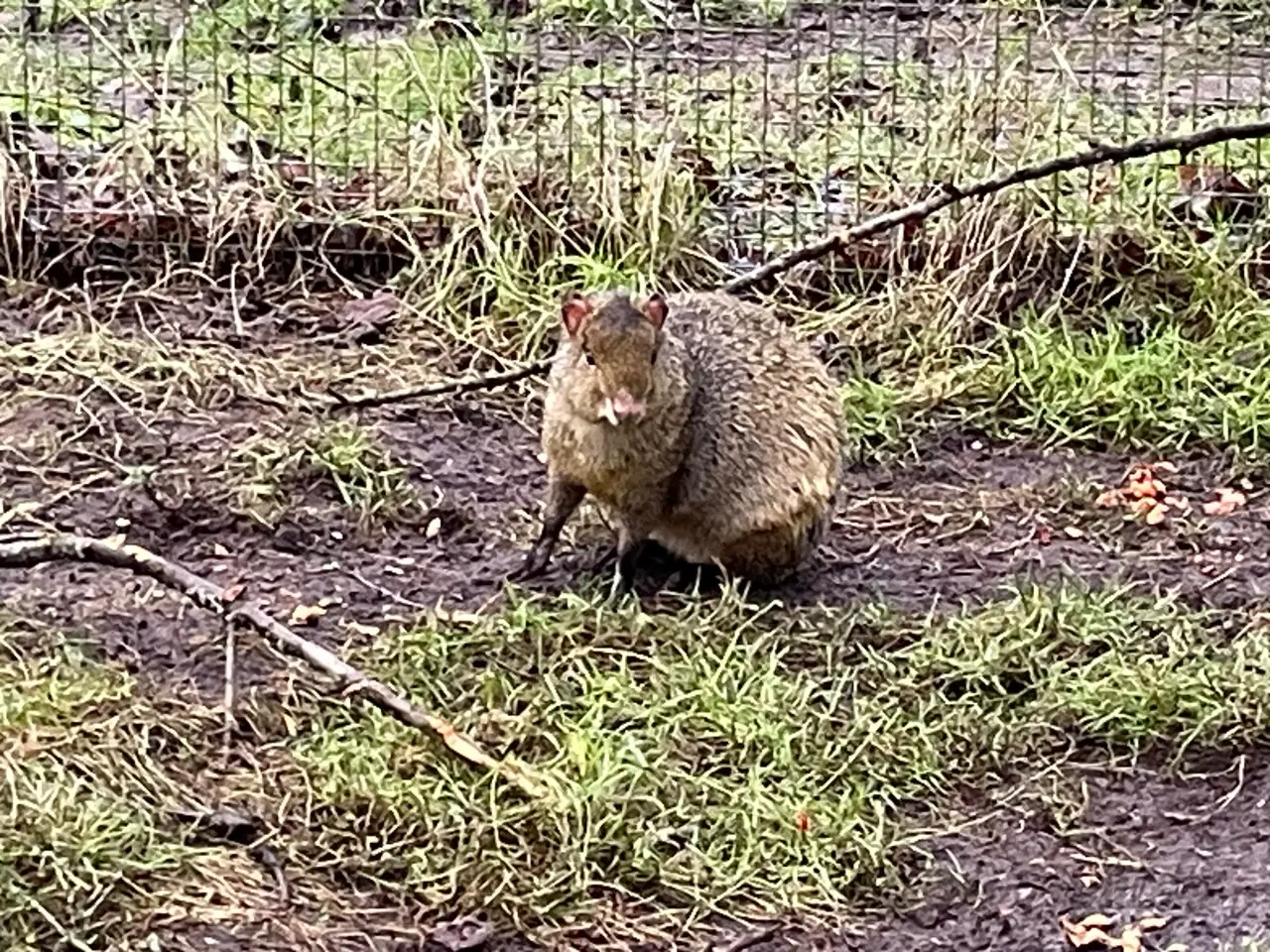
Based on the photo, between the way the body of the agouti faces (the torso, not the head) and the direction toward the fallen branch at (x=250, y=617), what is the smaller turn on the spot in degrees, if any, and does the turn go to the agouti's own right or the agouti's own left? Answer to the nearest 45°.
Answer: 0° — it already faces it

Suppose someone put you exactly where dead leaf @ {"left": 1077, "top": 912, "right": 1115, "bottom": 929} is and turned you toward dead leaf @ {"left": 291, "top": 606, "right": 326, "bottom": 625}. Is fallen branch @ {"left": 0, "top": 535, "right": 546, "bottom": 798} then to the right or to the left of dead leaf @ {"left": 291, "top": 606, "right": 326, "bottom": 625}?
left

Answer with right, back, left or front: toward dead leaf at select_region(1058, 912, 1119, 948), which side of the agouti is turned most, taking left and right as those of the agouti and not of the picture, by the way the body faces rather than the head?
left

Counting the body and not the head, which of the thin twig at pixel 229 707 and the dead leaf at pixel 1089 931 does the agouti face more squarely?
the thin twig

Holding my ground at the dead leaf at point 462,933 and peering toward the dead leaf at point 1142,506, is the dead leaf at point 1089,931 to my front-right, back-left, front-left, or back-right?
front-right

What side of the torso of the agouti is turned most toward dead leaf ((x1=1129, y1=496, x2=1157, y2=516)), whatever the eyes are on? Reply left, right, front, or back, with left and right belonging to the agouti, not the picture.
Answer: back

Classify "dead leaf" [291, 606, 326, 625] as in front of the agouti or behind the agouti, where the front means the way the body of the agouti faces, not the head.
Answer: in front

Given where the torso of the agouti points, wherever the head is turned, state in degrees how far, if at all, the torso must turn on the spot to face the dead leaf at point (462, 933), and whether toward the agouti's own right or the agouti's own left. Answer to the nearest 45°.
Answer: approximately 45° to the agouti's own left

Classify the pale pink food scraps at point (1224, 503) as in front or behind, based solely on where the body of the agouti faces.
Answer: behind

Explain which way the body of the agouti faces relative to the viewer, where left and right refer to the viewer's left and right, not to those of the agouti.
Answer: facing the viewer and to the left of the viewer

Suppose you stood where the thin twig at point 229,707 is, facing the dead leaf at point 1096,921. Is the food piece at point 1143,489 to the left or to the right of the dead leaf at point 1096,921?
left

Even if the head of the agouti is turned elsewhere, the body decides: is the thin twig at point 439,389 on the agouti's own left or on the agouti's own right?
on the agouti's own right

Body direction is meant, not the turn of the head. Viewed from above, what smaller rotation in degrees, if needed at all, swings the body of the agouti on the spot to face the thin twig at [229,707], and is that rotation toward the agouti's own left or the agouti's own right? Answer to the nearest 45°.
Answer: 0° — it already faces it

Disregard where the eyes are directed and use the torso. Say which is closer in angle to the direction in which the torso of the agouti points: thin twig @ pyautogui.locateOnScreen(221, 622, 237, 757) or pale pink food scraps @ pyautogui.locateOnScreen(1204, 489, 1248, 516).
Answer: the thin twig

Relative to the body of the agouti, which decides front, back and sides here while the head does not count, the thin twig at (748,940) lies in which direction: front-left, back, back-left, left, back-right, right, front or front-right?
front-left

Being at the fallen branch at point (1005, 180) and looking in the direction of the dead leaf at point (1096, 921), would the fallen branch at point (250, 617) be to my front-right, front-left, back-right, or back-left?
front-right

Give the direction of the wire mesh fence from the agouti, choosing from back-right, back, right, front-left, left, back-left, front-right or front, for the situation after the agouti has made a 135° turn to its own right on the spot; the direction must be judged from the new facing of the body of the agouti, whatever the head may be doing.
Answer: front
